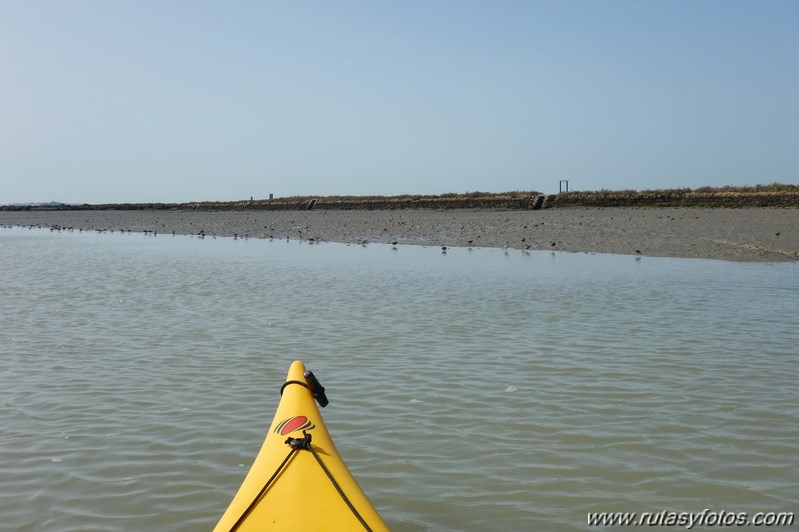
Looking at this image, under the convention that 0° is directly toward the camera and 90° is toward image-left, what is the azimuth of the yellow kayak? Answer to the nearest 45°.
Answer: approximately 180°
